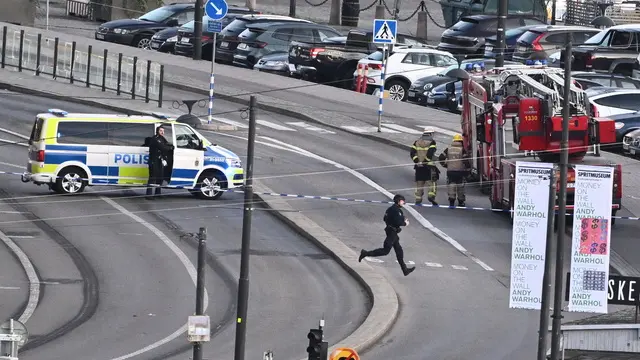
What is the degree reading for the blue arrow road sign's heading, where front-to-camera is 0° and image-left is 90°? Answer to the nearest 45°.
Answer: approximately 0°

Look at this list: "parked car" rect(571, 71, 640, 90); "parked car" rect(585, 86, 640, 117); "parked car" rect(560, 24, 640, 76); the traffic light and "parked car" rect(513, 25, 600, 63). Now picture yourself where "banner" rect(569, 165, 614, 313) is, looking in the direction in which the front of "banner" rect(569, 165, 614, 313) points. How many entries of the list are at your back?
4

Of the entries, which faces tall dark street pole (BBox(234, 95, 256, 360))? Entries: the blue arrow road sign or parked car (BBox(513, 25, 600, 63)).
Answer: the blue arrow road sign

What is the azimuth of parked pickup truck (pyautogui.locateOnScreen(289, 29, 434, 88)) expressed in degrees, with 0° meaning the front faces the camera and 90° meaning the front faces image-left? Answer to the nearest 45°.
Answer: approximately 225°

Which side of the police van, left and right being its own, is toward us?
right

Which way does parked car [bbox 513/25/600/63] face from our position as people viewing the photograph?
facing away from the viewer and to the right of the viewer

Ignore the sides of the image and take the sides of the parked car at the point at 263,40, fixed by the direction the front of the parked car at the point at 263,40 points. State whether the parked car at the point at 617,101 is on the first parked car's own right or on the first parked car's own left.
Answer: on the first parked car's own right

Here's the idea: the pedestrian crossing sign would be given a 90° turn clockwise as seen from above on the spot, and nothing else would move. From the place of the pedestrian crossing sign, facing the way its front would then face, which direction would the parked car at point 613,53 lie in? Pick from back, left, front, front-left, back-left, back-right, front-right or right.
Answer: back-right

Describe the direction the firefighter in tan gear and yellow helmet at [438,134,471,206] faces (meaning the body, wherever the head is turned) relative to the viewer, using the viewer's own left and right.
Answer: facing away from the viewer
